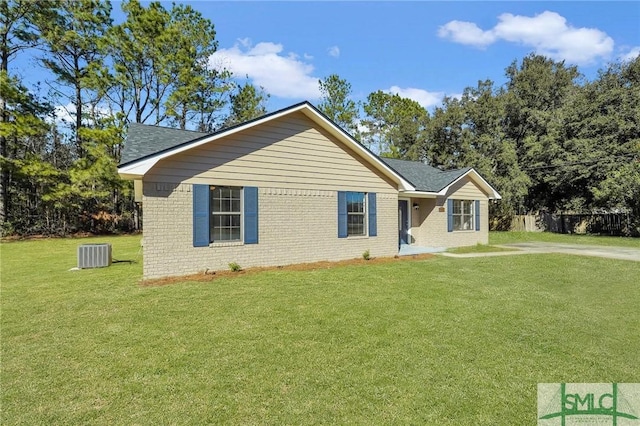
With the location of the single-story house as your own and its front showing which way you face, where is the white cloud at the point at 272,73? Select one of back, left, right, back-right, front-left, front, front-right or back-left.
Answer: back-left

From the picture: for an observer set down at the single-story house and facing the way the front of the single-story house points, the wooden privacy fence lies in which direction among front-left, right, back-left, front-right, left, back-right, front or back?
left

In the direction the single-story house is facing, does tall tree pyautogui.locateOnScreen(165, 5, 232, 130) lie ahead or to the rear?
to the rear

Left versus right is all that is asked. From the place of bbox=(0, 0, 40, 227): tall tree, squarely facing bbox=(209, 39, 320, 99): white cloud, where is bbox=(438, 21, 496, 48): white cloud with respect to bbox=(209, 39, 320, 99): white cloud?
right

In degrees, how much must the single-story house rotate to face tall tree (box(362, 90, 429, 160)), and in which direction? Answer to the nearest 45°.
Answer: approximately 135° to its left
